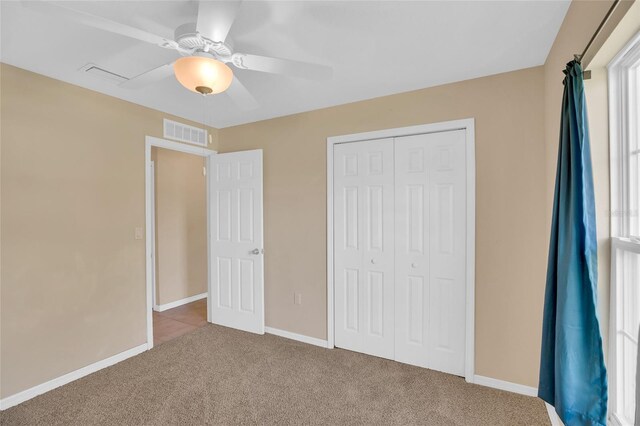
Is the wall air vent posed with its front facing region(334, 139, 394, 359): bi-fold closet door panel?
yes

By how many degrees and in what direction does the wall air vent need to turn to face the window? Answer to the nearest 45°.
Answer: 0° — it already faces it

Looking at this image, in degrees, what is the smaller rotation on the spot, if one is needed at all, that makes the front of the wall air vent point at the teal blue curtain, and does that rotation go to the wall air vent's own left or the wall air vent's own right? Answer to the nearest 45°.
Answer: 0° — it already faces it

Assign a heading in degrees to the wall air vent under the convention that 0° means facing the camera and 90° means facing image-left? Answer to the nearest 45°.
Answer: approximately 315°

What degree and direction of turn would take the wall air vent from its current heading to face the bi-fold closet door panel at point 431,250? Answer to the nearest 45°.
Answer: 0° — it already faces it
